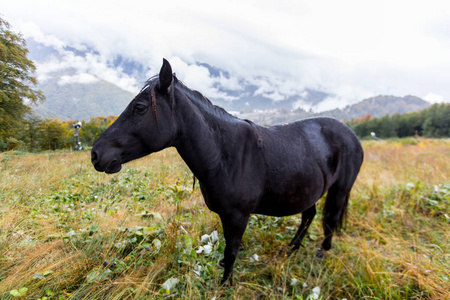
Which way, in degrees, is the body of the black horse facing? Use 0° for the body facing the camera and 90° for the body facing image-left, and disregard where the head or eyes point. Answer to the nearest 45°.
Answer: approximately 45°

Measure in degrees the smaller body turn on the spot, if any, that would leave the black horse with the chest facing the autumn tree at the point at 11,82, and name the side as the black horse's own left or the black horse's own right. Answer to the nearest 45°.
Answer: approximately 90° to the black horse's own right
